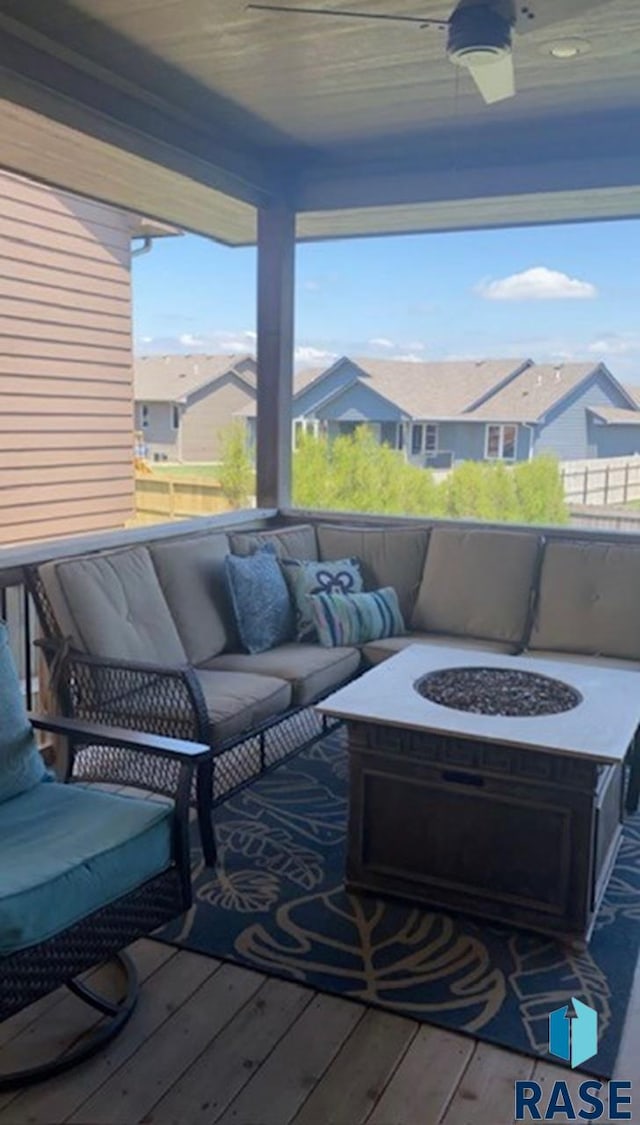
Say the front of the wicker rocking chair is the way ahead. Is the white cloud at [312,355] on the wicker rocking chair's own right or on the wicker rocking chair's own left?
on the wicker rocking chair's own left

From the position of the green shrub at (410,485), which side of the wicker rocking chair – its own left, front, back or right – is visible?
left

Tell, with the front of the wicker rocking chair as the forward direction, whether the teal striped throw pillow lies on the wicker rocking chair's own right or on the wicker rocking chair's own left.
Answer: on the wicker rocking chair's own left

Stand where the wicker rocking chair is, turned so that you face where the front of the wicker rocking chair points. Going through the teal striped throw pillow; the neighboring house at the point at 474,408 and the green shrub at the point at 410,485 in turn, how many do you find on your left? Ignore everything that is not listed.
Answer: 3

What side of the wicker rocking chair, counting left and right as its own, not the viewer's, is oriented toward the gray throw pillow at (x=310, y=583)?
left

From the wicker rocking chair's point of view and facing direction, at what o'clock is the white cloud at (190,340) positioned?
The white cloud is roughly at 8 o'clock from the wicker rocking chair.

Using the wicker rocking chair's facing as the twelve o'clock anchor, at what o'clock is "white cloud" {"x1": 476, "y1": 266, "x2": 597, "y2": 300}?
The white cloud is roughly at 9 o'clock from the wicker rocking chair.

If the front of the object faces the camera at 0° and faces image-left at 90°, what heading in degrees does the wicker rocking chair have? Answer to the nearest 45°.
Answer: approximately 315°

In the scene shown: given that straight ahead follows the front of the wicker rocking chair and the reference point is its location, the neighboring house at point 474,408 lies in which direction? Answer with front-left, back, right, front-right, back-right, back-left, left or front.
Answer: left

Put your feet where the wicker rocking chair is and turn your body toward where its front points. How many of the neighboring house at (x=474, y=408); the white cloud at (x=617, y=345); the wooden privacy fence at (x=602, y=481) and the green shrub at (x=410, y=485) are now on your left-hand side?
4

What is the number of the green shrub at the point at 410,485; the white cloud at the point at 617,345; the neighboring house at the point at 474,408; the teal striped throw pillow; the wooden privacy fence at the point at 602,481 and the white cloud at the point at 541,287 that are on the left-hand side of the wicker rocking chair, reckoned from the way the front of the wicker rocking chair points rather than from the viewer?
6
